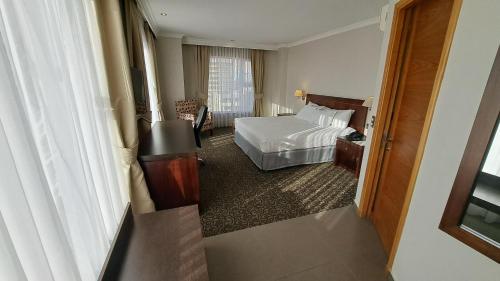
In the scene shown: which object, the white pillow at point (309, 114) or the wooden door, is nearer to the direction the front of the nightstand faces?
the wooden door

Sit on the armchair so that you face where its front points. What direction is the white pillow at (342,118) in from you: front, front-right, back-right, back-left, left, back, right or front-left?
front

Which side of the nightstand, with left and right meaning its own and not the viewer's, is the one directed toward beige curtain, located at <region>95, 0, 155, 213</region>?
front

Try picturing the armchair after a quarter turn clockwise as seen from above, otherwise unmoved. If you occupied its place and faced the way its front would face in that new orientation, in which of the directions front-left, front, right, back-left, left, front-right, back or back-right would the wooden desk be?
front-left

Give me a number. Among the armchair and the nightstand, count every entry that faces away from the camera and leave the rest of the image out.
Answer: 0

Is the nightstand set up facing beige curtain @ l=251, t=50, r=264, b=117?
no

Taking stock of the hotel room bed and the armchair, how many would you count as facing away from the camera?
0

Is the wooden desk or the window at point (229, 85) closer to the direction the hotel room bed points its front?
the wooden desk

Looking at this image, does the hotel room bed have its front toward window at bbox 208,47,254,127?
no

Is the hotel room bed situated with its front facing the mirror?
no

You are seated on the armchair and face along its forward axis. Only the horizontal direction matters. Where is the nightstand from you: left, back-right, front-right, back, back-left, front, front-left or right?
front

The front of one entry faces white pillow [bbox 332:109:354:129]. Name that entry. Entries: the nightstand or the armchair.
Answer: the armchair

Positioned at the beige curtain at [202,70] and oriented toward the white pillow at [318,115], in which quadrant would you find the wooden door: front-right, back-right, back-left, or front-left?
front-right

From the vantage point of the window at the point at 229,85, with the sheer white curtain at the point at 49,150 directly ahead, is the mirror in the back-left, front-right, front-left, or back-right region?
front-left

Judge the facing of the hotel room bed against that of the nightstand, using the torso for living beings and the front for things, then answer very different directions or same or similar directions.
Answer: same or similar directions

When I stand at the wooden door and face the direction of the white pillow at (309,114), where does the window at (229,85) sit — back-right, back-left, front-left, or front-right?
front-left

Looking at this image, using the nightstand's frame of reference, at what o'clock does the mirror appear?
The mirror is roughly at 10 o'clock from the nightstand.

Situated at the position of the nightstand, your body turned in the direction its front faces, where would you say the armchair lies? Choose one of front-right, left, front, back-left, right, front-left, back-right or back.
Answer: front-right

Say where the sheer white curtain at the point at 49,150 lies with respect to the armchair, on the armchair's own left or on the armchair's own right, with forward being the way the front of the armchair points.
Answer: on the armchair's own right
